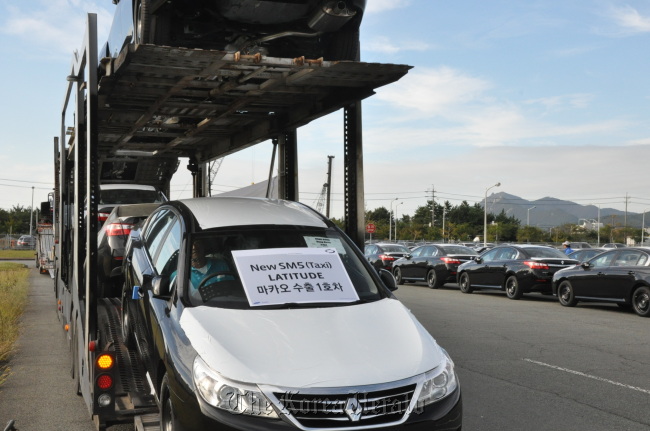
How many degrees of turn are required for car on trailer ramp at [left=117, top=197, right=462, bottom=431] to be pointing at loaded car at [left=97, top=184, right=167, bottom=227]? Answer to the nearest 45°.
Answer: approximately 135° to its left

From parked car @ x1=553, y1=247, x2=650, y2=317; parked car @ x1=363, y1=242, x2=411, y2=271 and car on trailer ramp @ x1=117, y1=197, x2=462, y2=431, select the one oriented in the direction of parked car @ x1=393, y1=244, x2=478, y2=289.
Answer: parked car @ x1=553, y1=247, x2=650, y2=317

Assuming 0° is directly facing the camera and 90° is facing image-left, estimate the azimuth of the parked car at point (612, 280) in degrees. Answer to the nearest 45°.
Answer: approximately 135°

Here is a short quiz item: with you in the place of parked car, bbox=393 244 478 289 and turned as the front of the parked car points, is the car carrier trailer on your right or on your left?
on your left

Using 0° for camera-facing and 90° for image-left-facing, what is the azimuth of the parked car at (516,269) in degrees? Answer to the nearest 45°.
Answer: approximately 135°

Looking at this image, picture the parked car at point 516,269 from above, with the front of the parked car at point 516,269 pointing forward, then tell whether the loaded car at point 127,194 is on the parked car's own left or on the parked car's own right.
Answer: on the parked car's own left

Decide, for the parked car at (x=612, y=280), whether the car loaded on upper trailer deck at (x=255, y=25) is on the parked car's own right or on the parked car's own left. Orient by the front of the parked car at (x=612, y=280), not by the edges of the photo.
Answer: on the parked car's own left

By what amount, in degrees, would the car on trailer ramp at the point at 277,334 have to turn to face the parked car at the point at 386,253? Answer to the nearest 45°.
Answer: approximately 135° to its left
